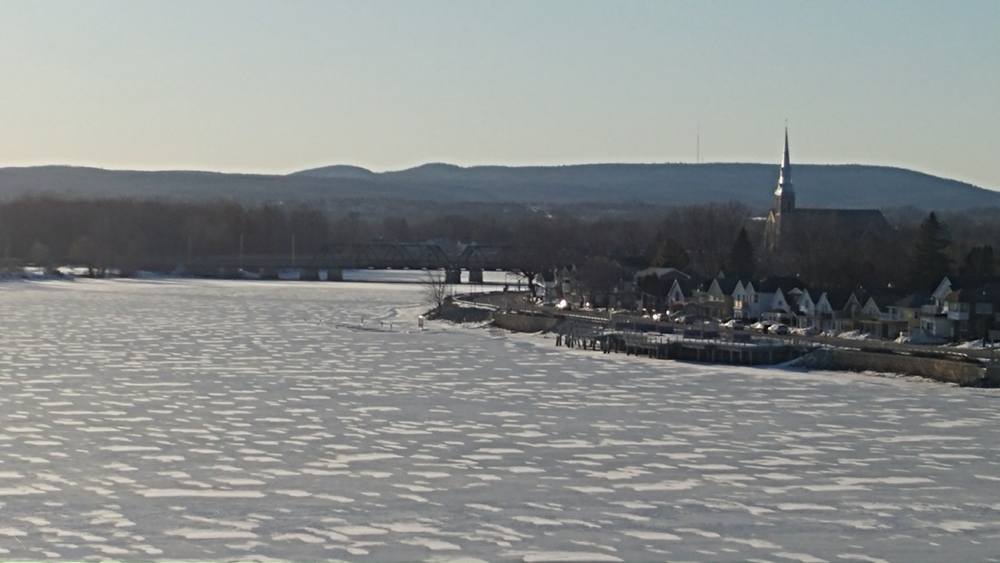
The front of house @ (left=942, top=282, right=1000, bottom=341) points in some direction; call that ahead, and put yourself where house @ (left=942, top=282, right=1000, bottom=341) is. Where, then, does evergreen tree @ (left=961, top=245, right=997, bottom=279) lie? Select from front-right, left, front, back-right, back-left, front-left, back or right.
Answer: back-right

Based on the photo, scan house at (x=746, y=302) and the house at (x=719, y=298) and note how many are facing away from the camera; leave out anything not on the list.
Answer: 0

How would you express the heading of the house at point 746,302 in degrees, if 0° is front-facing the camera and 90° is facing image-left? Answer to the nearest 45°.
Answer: approximately 45°

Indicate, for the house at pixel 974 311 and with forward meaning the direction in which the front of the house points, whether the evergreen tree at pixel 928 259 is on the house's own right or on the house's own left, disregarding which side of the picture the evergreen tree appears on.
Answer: on the house's own right
